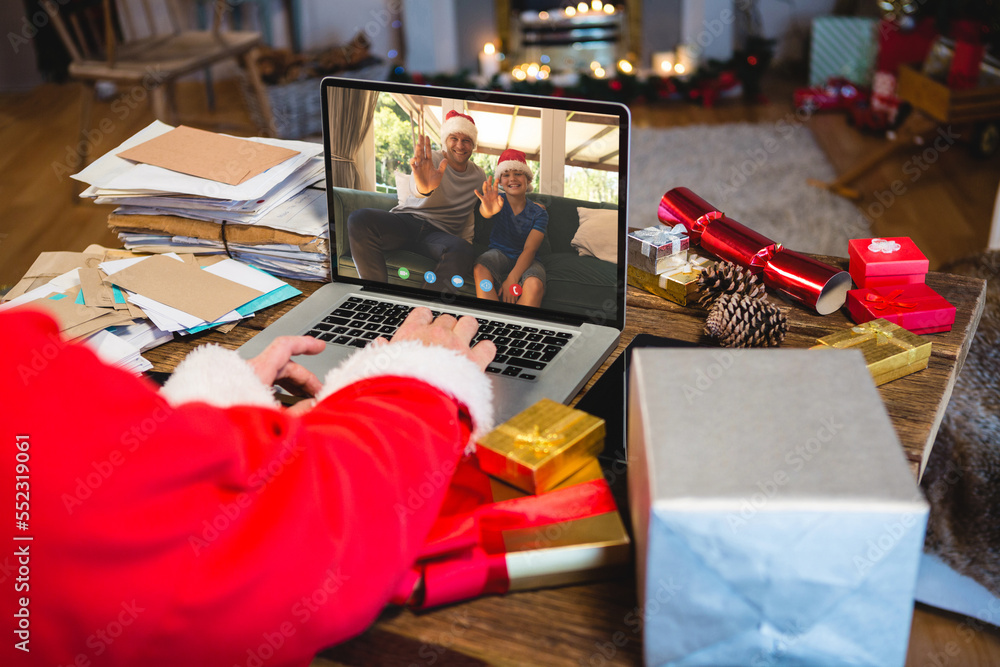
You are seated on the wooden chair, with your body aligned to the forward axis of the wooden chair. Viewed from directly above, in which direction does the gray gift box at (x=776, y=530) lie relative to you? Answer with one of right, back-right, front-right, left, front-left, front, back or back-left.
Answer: front-right

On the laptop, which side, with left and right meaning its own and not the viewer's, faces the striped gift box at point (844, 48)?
back

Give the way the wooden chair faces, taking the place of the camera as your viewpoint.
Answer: facing the viewer and to the right of the viewer

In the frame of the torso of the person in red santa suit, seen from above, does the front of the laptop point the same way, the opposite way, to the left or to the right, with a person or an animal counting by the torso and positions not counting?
the opposite way

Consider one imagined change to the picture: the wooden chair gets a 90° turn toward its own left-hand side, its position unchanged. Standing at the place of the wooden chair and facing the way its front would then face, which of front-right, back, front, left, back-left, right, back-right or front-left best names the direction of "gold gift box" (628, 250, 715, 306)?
back-right

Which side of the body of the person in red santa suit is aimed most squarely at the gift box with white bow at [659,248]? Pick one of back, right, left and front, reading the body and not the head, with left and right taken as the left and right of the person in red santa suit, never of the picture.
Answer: front

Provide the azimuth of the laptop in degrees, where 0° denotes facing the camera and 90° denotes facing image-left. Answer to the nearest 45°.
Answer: approximately 45°

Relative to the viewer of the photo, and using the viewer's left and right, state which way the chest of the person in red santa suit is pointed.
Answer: facing away from the viewer and to the right of the viewer

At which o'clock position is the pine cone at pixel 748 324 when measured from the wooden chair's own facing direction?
The pine cone is roughly at 1 o'clock from the wooden chair.

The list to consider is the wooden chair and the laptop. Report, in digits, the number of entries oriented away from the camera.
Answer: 0

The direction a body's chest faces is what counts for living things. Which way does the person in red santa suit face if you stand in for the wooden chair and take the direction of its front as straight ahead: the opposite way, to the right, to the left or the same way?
to the left

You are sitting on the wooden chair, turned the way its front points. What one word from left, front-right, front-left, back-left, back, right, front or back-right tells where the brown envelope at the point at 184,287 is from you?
front-right

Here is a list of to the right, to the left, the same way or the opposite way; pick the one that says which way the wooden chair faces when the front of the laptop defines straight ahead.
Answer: to the left

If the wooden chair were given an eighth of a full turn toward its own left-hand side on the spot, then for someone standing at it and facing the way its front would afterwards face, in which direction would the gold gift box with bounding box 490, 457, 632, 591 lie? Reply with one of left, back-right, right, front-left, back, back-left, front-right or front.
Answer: right

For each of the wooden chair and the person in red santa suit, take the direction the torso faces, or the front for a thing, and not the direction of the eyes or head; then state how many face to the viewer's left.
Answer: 0

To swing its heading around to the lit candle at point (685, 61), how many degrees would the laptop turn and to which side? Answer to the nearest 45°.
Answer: approximately 135° to its right
